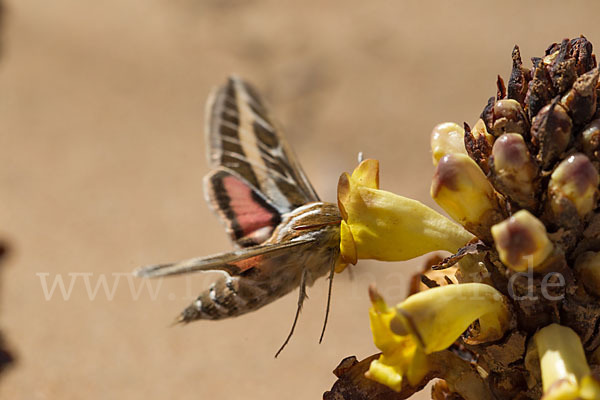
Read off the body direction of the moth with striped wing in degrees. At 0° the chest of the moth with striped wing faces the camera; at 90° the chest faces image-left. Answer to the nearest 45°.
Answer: approximately 270°

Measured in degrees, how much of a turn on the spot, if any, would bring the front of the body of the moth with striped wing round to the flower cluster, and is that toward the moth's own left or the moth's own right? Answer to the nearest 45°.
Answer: approximately 45° to the moth's own right
